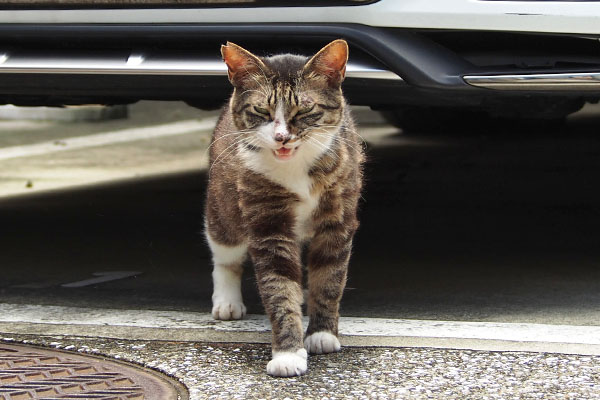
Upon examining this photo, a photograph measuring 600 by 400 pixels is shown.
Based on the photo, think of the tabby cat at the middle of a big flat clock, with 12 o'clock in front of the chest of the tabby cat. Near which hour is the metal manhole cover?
The metal manhole cover is roughly at 2 o'clock from the tabby cat.

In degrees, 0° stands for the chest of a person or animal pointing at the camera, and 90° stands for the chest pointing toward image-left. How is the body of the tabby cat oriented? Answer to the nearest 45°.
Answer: approximately 0°
